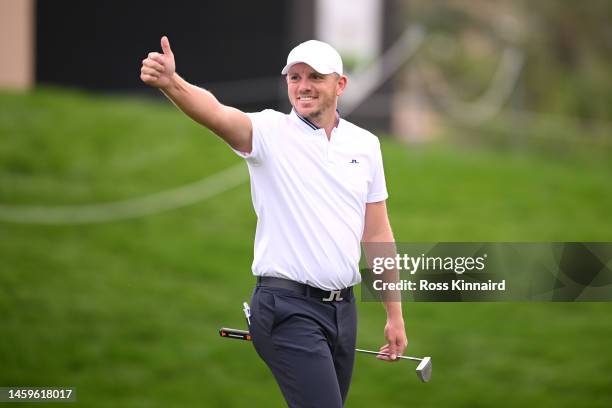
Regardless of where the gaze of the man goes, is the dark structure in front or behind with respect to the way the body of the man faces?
behind

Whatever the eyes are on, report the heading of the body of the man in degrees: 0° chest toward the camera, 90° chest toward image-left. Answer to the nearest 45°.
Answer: approximately 315°
